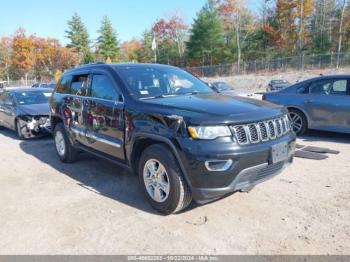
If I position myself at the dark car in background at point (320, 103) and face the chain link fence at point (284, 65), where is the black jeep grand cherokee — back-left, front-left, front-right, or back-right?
back-left

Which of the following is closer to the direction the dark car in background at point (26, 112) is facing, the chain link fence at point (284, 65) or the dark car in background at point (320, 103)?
the dark car in background

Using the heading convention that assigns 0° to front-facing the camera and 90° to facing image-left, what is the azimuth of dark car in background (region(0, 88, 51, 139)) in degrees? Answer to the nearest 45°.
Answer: approximately 315°

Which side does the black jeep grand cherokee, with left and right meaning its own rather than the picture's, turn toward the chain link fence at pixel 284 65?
left

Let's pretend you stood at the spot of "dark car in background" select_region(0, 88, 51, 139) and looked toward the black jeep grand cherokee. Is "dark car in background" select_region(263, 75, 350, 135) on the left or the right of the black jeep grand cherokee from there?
left

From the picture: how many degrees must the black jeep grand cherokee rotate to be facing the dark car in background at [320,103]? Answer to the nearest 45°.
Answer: approximately 90° to its left

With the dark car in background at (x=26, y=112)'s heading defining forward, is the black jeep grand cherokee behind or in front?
in front

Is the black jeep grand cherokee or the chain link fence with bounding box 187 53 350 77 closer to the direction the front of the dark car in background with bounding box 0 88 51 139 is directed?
the black jeep grand cherokee

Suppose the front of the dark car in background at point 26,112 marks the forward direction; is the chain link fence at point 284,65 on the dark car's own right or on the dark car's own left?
on the dark car's own left

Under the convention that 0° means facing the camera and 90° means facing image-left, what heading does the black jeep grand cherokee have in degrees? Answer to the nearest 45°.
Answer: approximately 315°

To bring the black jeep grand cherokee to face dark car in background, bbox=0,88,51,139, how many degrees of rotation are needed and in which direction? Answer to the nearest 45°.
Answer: approximately 180°

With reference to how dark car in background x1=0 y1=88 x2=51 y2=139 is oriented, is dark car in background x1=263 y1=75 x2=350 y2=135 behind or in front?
in front
